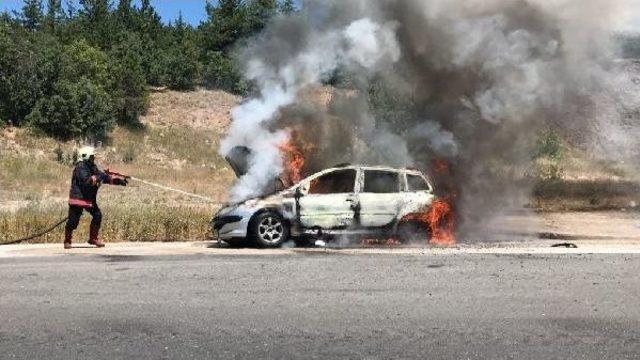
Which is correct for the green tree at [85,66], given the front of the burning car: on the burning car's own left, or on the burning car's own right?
on the burning car's own right

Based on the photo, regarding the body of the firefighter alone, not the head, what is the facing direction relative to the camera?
to the viewer's right

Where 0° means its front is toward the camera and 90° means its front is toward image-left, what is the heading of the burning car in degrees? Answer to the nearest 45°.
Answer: approximately 90°

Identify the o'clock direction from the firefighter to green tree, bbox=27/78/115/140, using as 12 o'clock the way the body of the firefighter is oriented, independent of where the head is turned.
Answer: The green tree is roughly at 9 o'clock from the firefighter.

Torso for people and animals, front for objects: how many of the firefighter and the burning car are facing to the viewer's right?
1

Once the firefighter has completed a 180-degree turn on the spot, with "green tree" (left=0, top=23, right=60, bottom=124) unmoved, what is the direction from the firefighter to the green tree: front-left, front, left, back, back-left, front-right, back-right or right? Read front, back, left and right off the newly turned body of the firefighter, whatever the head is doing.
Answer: right

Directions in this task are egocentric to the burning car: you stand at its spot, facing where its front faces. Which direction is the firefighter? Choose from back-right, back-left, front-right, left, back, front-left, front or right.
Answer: front

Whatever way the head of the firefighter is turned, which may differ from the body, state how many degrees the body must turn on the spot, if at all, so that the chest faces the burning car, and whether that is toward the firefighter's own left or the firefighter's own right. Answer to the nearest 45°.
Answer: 0° — they already face it

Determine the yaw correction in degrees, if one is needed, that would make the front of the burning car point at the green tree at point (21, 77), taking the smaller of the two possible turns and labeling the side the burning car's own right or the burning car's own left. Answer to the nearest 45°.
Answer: approximately 45° to the burning car's own right

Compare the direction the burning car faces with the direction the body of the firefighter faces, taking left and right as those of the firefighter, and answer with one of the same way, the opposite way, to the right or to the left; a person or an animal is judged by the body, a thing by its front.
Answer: the opposite way

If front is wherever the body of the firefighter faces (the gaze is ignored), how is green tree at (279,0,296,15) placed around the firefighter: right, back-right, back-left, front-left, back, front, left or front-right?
front-left

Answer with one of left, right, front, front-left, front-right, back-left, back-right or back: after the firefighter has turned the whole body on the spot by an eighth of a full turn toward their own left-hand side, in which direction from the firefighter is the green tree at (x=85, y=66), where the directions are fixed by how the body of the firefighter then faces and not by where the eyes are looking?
front-left
